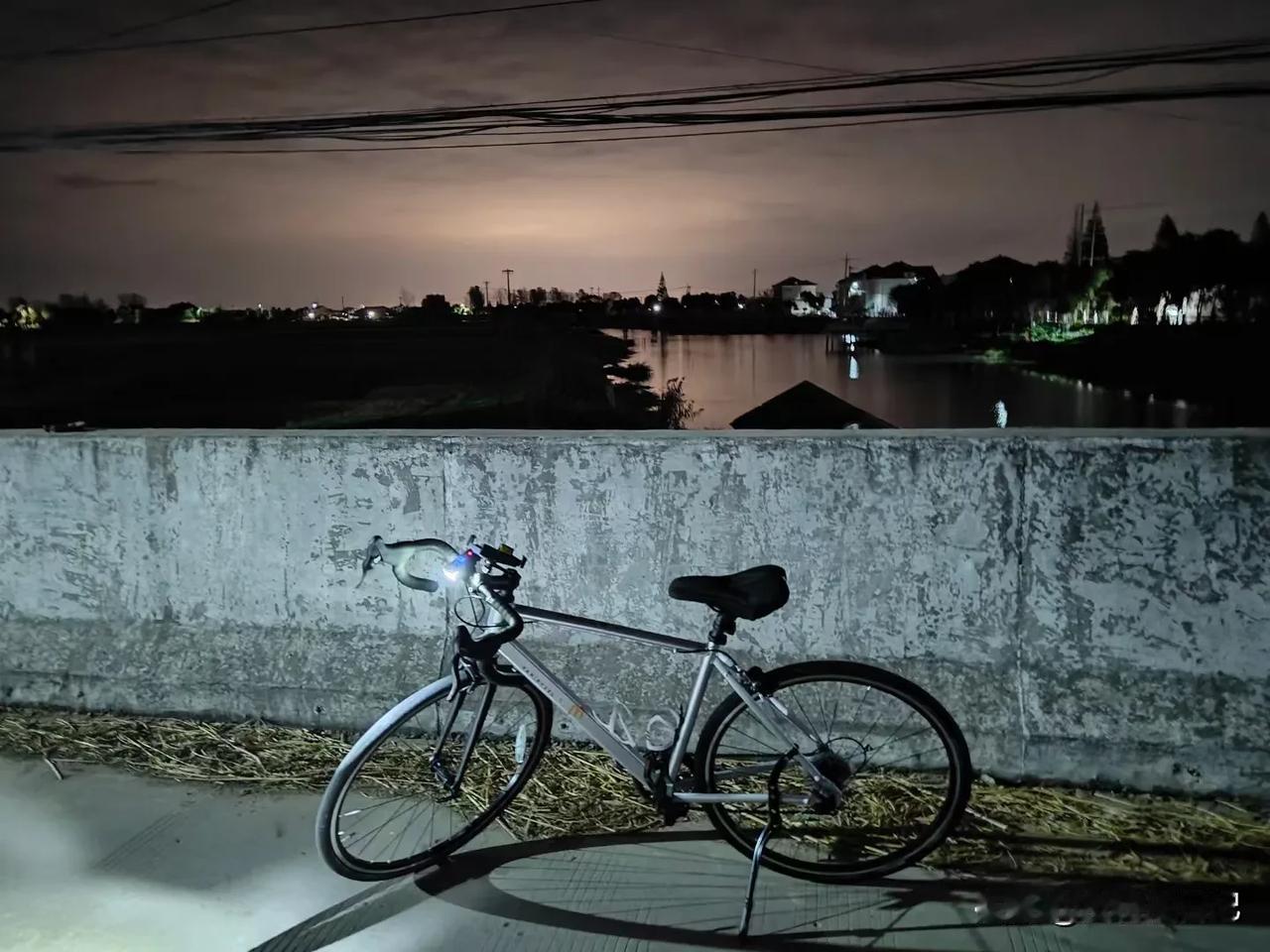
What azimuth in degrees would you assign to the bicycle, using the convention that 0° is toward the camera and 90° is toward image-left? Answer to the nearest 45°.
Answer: approximately 90°
